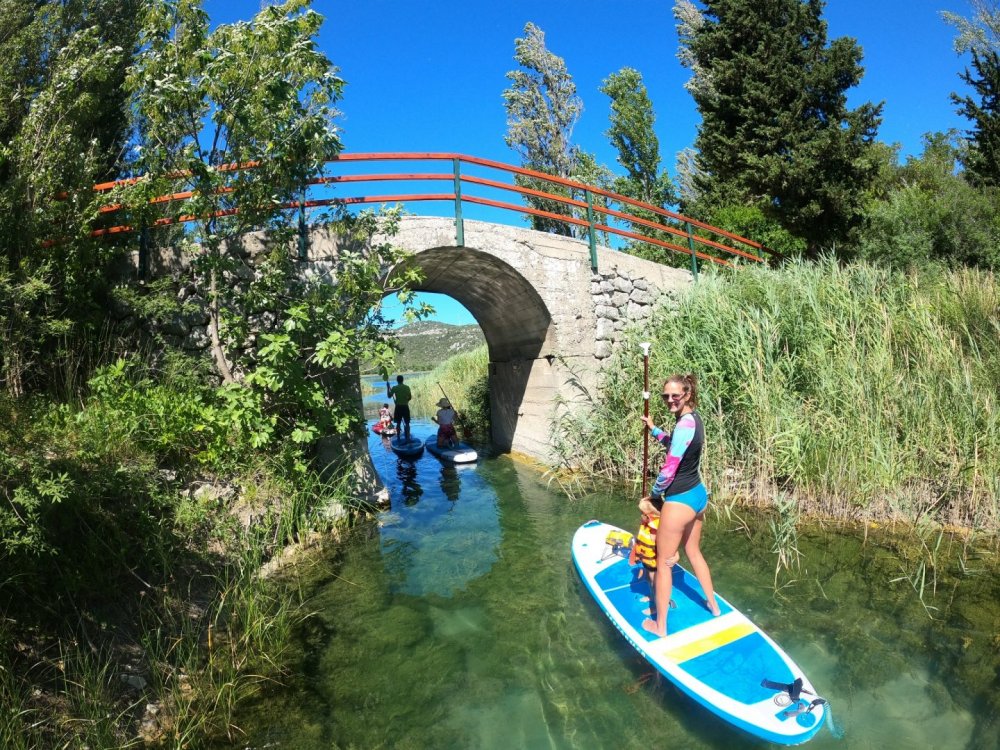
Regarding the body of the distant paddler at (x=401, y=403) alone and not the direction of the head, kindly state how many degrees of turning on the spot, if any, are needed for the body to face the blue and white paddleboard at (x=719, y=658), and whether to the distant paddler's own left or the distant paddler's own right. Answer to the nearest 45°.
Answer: approximately 180°

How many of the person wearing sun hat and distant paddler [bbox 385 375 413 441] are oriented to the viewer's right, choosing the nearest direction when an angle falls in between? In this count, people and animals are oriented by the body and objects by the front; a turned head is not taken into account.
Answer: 0

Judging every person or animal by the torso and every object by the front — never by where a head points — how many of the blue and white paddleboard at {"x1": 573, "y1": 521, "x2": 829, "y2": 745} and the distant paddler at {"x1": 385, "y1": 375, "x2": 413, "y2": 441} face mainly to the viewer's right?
0

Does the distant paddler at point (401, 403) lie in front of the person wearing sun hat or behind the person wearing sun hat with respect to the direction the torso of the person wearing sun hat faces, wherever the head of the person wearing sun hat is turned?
in front

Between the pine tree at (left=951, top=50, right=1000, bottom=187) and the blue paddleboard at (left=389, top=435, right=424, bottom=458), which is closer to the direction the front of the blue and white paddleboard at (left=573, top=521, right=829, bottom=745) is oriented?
the blue paddleboard

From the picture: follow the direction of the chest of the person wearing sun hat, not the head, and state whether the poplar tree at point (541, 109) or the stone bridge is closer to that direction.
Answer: the poplar tree

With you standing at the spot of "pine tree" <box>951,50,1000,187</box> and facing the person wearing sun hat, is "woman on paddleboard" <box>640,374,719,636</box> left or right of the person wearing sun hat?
left

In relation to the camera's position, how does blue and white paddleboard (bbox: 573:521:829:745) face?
facing away from the viewer and to the left of the viewer

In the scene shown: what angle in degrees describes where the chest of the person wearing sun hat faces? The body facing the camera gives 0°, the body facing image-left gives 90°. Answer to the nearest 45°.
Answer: approximately 135°

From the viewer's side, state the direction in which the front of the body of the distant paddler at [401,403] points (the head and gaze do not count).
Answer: away from the camera

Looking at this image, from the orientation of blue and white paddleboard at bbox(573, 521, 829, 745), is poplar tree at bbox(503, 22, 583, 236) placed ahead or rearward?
ahead
